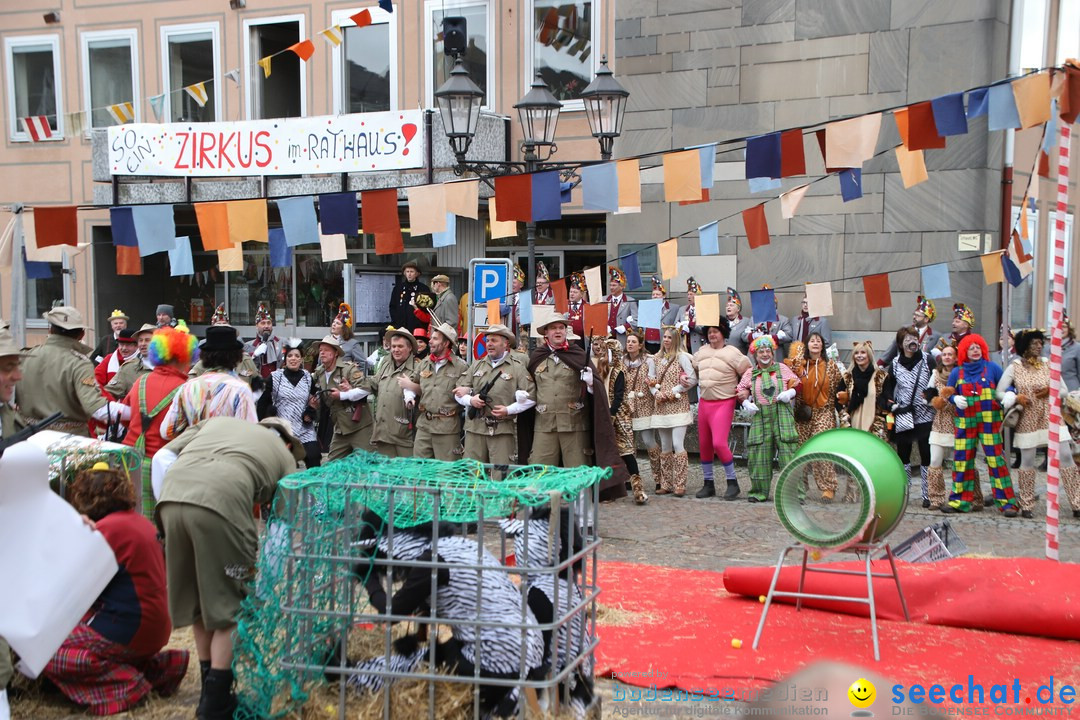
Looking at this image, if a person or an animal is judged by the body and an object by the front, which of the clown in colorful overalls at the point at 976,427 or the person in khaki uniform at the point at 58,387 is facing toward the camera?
the clown in colorful overalls

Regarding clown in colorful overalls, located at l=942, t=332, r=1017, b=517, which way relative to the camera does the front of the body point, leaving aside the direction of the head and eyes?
toward the camera

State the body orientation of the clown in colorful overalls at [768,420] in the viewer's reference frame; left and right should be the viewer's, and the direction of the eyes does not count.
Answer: facing the viewer

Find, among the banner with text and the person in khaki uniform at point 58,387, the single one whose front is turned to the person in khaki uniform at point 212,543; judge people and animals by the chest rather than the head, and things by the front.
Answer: the banner with text

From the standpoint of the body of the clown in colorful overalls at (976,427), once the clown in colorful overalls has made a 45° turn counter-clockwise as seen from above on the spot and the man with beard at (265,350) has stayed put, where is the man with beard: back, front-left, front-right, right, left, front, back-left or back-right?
back-right

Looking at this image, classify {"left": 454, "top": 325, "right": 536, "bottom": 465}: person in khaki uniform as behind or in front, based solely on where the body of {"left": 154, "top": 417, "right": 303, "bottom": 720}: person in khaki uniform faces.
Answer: in front

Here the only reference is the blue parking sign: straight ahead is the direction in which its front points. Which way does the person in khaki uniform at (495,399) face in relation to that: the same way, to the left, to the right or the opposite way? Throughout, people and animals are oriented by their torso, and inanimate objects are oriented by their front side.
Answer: the same way

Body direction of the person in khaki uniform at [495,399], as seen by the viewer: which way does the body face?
toward the camera

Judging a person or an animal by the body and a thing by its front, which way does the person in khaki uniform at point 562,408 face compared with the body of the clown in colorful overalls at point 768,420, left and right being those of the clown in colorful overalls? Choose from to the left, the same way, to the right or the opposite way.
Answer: the same way

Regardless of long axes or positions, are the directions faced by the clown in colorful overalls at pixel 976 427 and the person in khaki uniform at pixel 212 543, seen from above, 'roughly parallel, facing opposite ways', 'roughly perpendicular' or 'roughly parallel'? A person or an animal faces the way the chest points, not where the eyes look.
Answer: roughly parallel, facing opposite ways

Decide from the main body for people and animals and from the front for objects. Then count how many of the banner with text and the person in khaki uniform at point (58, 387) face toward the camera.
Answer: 1

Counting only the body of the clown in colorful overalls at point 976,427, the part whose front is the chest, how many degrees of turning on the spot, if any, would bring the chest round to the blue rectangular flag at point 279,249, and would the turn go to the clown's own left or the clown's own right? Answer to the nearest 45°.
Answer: approximately 90° to the clown's own right

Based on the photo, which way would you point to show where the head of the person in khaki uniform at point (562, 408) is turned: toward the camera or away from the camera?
toward the camera

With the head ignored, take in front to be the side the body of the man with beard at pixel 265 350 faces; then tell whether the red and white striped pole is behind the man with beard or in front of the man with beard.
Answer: in front

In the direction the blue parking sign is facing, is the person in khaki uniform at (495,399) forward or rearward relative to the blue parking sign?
forward

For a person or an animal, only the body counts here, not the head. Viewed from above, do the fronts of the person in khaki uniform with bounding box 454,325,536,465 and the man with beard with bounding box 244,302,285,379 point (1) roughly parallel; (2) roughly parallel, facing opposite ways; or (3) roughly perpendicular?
roughly parallel

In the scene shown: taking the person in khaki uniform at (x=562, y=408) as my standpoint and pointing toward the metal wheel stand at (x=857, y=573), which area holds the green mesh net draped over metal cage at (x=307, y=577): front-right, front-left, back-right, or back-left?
front-right

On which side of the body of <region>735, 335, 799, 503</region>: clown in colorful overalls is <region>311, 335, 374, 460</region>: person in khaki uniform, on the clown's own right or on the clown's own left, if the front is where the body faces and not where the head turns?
on the clown's own right

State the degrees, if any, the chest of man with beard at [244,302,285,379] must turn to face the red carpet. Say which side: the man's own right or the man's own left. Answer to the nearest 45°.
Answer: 0° — they already face it

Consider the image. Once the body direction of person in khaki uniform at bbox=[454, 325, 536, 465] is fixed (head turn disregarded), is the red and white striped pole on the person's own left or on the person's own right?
on the person's own left

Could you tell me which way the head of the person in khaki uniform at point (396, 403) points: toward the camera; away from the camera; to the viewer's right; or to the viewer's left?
toward the camera

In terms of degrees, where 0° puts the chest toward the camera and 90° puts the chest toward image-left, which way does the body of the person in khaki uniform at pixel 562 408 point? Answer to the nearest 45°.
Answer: approximately 0°
